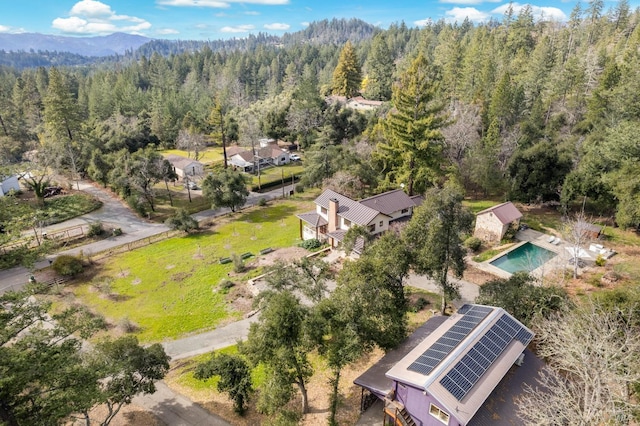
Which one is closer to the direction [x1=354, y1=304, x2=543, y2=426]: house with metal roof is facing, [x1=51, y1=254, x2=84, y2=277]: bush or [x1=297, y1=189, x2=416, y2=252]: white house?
the bush

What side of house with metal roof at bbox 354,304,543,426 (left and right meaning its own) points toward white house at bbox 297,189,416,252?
right

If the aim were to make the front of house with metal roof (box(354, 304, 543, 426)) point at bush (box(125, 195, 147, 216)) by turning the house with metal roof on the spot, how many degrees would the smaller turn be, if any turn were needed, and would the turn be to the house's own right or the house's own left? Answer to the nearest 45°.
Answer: approximately 90° to the house's own right

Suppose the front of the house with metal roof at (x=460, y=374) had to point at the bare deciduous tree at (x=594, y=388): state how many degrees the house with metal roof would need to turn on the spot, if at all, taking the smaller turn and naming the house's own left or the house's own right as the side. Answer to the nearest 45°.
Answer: approximately 135° to the house's own left

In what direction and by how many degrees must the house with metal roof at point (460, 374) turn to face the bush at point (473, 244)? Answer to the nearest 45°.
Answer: approximately 135° to its right

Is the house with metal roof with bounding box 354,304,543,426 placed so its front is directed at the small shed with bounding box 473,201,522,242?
no

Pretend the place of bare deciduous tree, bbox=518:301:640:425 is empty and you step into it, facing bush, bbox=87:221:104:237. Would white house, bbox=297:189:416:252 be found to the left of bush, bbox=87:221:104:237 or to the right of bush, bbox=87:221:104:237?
right

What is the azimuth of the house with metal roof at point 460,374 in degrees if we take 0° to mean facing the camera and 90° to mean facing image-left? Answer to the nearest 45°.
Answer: approximately 45°

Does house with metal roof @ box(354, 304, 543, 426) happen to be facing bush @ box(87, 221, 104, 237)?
no

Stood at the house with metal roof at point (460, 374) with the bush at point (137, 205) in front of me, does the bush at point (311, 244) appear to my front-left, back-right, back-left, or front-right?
front-right

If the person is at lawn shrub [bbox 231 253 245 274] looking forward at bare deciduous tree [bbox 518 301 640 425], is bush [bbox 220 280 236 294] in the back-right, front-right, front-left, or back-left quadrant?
front-right

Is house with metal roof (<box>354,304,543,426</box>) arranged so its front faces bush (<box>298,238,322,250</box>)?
no

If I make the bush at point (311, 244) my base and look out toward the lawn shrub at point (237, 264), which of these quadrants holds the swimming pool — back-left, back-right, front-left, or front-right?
back-left

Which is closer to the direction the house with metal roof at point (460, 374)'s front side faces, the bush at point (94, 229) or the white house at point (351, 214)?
the bush

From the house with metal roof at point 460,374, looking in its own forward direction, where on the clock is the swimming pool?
The swimming pool is roughly at 5 o'clock from the house with metal roof.

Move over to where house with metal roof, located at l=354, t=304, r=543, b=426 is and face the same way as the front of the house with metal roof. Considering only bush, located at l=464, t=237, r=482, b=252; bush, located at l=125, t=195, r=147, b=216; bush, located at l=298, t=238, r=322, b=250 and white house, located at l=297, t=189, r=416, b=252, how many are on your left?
0

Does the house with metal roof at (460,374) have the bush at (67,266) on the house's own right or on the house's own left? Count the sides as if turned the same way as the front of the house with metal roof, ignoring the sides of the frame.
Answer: on the house's own right

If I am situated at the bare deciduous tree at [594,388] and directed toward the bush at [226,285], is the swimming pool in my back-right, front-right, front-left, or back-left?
front-right

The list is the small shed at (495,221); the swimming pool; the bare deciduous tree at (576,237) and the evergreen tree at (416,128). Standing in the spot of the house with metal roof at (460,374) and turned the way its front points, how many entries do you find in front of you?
0
